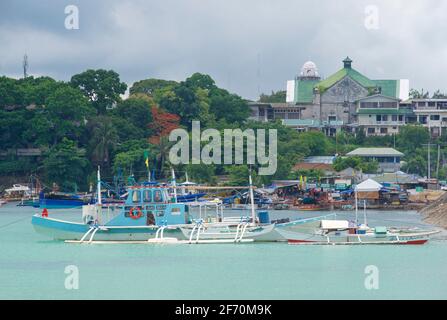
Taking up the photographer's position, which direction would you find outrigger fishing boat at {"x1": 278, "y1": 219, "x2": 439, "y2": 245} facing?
facing to the right of the viewer
